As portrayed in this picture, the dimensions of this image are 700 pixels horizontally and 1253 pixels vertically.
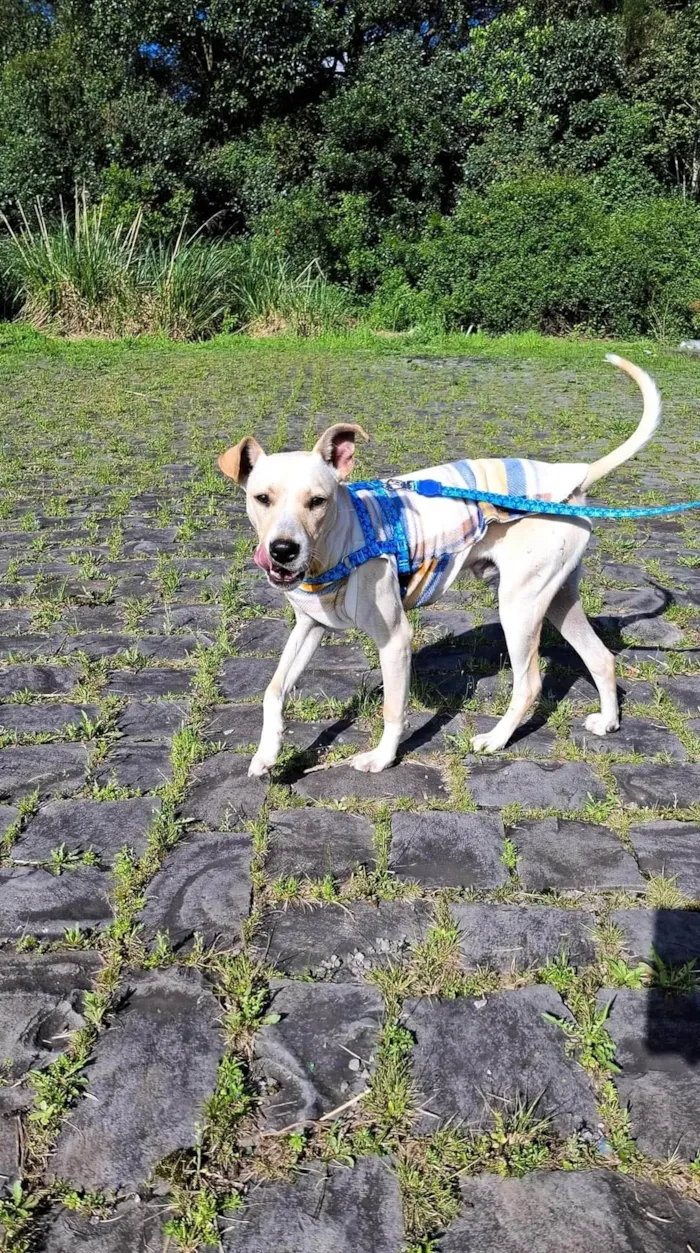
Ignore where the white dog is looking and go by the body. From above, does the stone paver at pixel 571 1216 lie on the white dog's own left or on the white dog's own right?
on the white dog's own left

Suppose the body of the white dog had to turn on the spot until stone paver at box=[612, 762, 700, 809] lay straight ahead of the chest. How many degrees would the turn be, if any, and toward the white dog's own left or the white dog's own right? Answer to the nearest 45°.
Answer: approximately 90° to the white dog's own left

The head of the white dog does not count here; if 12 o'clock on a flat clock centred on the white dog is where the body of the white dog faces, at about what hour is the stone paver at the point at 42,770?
The stone paver is roughly at 1 o'clock from the white dog.

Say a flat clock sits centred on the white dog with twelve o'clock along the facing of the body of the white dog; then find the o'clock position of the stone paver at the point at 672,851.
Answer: The stone paver is roughly at 9 o'clock from the white dog.

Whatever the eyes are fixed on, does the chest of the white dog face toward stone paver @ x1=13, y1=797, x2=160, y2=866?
yes

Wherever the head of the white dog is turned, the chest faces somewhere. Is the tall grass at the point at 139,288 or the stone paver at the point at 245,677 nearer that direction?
the stone paver

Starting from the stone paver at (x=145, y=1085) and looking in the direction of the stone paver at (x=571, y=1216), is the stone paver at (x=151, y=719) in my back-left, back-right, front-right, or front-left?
back-left

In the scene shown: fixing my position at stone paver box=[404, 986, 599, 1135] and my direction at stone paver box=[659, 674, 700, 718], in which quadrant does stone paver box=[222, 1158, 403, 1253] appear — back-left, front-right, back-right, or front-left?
back-left

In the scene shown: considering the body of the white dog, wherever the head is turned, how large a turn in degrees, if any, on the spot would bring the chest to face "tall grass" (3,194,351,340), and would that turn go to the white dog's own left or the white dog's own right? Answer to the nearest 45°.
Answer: approximately 135° to the white dog's own right

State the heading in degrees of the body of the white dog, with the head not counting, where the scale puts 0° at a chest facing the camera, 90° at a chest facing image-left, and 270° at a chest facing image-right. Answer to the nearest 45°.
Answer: approximately 45°

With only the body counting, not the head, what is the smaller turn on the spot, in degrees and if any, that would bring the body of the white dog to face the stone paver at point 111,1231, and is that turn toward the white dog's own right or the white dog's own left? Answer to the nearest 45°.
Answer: approximately 45° to the white dog's own left

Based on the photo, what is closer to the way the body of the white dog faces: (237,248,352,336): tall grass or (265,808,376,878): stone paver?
the stone paver

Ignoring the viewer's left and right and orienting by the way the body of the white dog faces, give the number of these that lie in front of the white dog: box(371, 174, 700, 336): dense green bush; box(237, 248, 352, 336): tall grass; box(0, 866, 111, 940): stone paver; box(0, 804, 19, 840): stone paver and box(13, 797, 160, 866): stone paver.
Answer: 3
